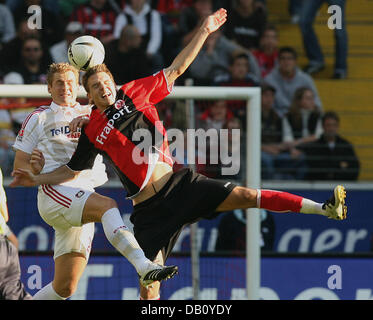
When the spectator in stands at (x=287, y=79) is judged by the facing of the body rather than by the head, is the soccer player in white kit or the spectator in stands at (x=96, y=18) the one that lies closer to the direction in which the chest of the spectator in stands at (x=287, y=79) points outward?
the soccer player in white kit

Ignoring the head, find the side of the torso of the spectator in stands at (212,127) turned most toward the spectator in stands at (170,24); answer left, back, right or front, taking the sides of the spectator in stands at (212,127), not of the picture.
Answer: back
